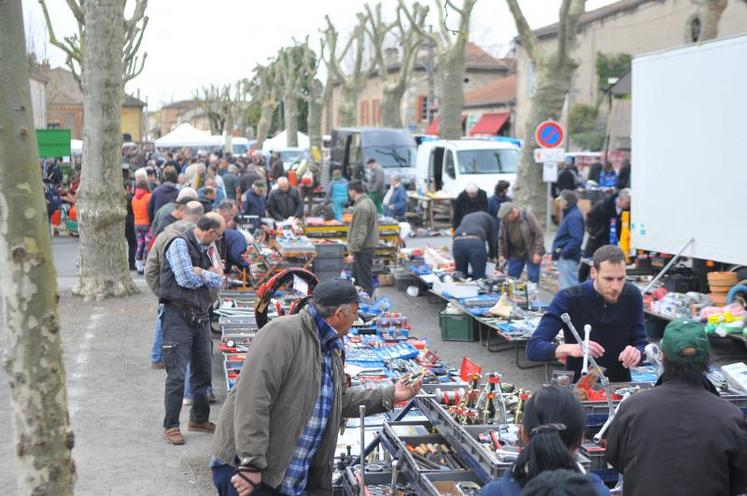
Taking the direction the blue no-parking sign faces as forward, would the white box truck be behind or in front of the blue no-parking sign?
in front

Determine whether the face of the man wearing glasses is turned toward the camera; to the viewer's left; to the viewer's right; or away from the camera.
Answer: to the viewer's right

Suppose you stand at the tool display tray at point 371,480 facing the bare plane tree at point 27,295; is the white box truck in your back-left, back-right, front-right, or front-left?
back-right

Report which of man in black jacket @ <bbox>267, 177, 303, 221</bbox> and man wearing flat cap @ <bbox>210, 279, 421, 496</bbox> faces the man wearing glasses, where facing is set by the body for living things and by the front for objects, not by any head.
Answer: the man in black jacket

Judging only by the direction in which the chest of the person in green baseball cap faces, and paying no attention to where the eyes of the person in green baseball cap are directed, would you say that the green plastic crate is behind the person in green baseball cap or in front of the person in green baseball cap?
in front

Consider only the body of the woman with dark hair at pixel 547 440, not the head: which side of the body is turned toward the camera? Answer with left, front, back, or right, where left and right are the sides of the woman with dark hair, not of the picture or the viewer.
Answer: back

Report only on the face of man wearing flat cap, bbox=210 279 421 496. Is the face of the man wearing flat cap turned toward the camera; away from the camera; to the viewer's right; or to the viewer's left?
to the viewer's right

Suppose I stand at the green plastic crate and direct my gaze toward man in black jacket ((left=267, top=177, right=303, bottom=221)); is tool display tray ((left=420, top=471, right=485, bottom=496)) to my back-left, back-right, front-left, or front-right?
back-left

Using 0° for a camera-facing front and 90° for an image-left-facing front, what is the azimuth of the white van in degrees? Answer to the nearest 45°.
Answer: approximately 315°

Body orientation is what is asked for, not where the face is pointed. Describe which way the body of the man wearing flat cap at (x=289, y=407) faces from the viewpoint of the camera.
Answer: to the viewer's right

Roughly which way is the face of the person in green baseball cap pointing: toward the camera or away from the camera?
away from the camera

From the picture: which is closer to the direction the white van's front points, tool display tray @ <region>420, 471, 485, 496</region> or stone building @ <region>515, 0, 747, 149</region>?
the tool display tray
